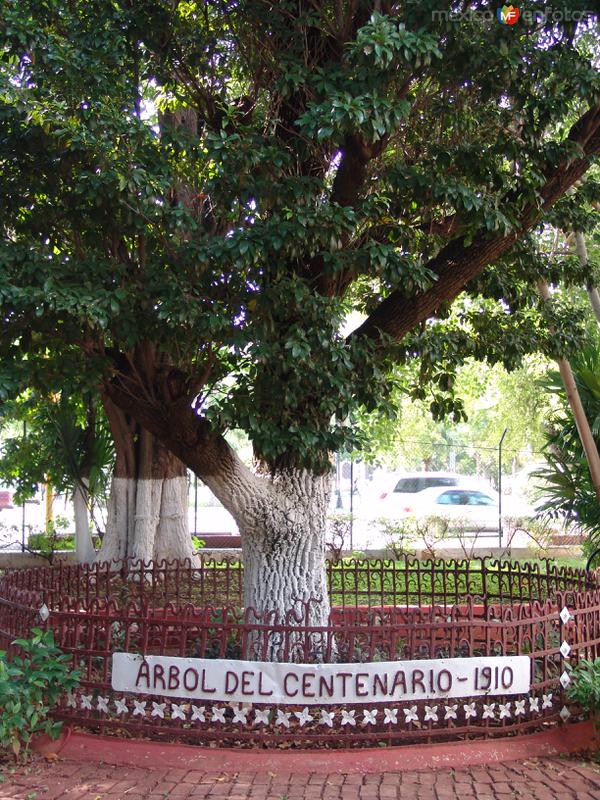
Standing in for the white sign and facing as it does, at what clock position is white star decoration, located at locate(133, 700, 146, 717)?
The white star decoration is roughly at 3 o'clock from the white sign.

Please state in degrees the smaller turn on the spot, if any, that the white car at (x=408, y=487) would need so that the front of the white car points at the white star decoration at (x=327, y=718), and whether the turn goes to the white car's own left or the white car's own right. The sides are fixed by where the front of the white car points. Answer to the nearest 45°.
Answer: approximately 90° to the white car's own right

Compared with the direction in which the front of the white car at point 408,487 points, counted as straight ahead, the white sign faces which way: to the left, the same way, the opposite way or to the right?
to the right

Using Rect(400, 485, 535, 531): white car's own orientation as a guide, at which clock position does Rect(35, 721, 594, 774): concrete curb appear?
The concrete curb is roughly at 3 o'clock from the white car.

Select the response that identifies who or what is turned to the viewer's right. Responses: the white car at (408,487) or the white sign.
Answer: the white car

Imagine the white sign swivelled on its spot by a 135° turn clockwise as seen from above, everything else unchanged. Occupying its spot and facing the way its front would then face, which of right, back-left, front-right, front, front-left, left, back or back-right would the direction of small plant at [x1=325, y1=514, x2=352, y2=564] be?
front-right

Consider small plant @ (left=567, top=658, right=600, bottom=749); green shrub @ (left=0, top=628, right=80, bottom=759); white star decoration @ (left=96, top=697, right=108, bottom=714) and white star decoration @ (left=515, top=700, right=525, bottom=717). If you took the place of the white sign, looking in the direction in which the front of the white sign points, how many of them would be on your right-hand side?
2

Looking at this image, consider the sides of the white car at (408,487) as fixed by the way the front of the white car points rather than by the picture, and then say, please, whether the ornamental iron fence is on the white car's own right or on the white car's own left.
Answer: on the white car's own right

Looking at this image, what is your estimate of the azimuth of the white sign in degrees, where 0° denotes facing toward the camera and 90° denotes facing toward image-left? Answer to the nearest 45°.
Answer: approximately 0°

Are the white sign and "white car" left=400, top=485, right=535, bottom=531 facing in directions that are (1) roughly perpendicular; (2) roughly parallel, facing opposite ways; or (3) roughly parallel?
roughly perpendicular

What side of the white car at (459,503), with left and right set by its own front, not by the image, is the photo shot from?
right

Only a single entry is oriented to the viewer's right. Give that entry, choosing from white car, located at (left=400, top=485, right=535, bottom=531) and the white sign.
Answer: the white car

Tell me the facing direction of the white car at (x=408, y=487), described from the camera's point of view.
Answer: facing to the right of the viewer

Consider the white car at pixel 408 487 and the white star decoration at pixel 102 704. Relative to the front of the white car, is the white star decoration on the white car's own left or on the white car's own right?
on the white car's own right
